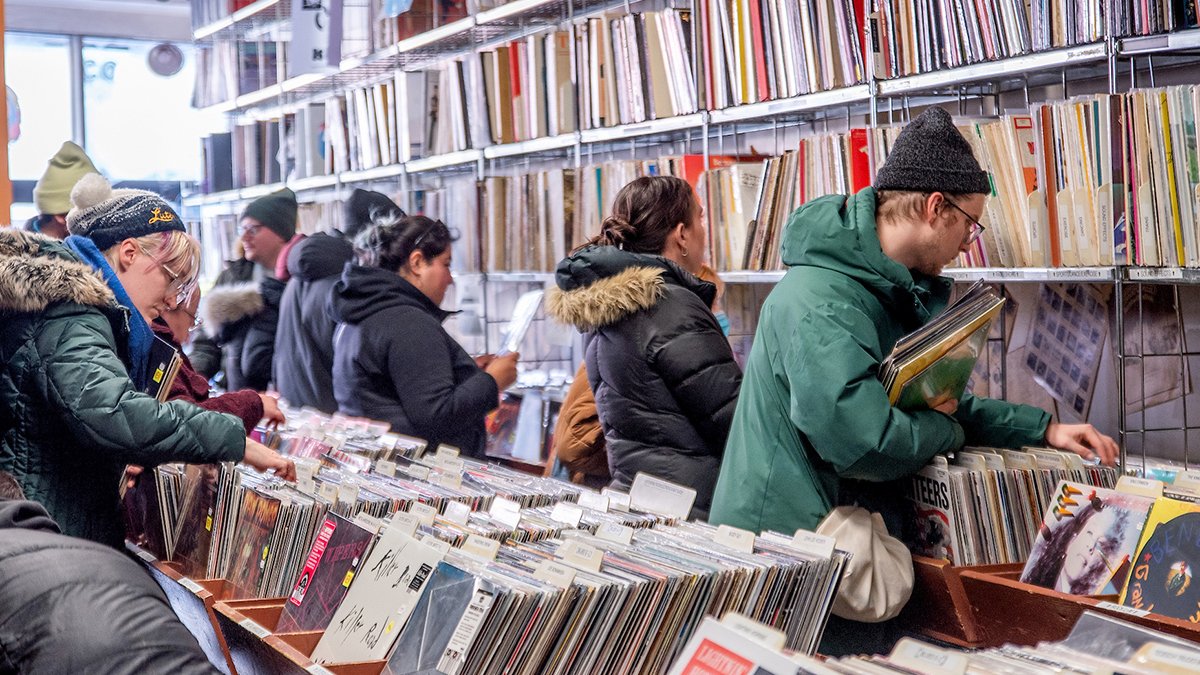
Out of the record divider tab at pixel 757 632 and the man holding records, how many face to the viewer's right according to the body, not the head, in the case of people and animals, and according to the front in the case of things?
1

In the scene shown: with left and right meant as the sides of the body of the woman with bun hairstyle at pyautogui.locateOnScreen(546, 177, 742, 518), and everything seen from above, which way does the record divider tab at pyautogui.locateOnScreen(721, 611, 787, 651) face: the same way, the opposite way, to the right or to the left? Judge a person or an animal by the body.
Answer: the opposite way

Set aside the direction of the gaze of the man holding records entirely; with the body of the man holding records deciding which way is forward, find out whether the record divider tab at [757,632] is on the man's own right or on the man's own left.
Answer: on the man's own right

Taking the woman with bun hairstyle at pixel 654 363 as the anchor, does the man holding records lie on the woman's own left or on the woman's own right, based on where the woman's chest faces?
on the woman's own right

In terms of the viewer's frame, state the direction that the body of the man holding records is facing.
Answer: to the viewer's right

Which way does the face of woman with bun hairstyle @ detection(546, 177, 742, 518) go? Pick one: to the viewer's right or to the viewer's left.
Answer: to the viewer's right

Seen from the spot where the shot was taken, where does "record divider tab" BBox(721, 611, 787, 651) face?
facing the viewer and to the left of the viewer

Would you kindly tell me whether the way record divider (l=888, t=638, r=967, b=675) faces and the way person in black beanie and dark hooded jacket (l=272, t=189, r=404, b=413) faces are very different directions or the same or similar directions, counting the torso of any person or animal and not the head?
very different directions

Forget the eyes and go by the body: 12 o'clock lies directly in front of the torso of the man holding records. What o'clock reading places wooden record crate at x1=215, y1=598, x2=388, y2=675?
The wooden record crate is roughly at 5 o'clock from the man holding records.

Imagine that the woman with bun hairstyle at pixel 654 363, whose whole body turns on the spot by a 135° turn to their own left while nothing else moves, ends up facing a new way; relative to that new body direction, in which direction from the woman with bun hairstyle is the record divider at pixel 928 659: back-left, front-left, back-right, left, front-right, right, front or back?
left

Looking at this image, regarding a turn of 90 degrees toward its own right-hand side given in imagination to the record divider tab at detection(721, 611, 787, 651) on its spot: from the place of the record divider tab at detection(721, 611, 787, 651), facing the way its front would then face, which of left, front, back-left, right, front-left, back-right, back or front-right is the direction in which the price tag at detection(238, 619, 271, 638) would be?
front

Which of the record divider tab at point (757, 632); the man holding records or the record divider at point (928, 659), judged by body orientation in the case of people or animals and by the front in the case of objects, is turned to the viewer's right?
the man holding records

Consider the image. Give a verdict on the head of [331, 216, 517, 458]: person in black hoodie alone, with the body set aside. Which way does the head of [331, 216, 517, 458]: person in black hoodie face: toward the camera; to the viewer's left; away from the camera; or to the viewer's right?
to the viewer's right

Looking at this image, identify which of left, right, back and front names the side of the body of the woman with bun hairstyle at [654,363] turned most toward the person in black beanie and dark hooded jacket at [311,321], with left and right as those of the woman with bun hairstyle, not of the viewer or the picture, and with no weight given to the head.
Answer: left

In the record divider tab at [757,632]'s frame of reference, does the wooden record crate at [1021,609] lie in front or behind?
behind

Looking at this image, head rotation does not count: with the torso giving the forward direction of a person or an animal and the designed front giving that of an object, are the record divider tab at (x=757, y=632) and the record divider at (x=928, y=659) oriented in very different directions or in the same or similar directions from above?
same or similar directions

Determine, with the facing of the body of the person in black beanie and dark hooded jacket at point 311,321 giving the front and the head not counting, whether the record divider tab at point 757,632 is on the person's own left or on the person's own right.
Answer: on the person's own right
